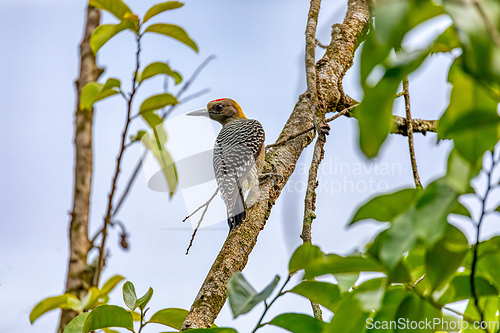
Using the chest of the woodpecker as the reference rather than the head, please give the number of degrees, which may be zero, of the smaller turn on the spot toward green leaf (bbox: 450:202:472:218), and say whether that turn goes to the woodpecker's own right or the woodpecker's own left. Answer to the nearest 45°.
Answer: approximately 135° to the woodpecker's own right

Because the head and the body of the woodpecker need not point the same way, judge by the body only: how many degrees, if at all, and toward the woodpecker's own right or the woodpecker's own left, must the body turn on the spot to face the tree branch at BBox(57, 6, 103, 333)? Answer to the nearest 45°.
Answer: approximately 90° to the woodpecker's own left

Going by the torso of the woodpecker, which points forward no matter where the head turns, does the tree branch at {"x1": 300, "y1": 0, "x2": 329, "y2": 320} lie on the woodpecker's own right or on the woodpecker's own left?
on the woodpecker's own right

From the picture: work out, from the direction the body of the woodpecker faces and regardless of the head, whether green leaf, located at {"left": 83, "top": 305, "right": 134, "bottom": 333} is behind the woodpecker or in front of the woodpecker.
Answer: behind

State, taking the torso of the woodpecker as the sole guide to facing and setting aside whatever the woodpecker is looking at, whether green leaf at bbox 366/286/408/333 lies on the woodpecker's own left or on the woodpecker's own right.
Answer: on the woodpecker's own right

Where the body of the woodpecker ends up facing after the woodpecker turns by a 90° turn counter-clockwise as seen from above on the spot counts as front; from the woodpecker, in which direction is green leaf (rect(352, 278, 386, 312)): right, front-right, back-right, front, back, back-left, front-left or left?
back-left

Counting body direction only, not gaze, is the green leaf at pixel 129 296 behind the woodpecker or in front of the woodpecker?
behind

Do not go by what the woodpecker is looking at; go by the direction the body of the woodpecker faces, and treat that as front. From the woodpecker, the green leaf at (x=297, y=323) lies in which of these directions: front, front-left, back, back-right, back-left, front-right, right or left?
back-right

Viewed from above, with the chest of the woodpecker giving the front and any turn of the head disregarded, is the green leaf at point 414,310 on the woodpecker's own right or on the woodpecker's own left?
on the woodpecker's own right

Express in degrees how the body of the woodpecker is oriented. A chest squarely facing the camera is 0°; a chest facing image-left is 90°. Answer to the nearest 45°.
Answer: approximately 225°
